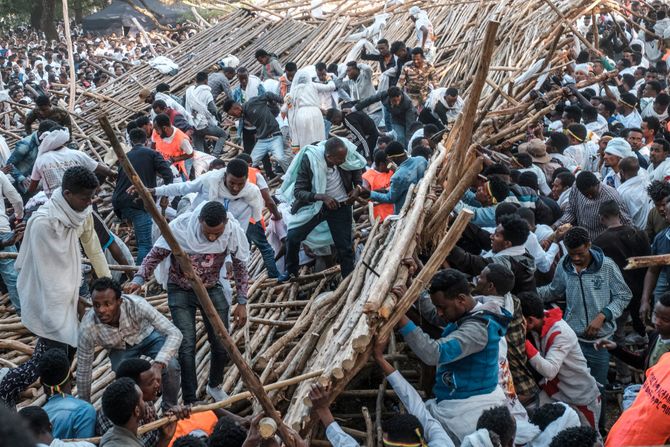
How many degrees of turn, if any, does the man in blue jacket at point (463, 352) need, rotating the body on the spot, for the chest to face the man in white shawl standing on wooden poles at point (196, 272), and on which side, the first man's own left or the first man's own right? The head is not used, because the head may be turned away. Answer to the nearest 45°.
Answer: approximately 45° to the first man's own right

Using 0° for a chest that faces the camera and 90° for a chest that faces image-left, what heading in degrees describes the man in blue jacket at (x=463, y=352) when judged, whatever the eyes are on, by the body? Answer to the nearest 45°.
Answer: approximately 90°

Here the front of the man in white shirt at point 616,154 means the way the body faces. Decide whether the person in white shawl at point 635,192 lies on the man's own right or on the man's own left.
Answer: on the man's own left

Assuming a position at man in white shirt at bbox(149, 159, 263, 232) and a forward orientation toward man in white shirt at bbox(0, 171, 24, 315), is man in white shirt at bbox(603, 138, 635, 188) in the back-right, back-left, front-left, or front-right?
back-right

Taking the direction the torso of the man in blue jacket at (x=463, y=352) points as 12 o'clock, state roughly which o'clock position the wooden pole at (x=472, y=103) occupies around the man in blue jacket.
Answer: The wooden pole is roughly at 3 o'clock from the man in blue jacket.
